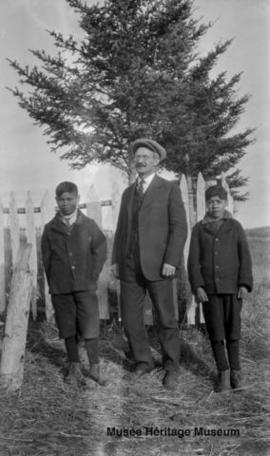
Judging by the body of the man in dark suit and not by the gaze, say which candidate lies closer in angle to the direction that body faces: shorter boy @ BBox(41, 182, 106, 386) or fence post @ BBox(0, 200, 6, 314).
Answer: the shorter boy

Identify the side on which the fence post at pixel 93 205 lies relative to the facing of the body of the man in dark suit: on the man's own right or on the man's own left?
on the man's own right

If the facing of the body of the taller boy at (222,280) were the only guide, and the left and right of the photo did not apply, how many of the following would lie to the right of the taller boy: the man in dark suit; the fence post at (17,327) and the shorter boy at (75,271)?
3

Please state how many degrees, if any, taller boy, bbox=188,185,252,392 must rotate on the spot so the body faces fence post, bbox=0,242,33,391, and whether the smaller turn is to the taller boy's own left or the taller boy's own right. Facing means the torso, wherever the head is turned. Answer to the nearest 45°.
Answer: approximately 90° to the taller boy's own right

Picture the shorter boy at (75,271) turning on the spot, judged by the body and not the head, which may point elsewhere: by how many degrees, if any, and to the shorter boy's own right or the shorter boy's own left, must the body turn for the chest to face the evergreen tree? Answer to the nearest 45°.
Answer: approximately 180°

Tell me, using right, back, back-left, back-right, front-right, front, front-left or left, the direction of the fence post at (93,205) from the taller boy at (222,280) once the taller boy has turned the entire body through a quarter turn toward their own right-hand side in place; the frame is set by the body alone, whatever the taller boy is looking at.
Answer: front-right

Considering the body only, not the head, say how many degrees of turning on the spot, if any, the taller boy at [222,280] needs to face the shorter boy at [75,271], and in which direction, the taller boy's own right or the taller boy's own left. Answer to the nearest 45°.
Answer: approximately 90° to the taller boy's own right

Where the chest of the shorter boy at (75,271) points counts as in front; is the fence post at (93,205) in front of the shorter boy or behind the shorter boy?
behind

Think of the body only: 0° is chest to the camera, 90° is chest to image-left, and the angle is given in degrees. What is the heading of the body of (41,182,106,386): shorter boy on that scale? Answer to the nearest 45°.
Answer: approximately 0°

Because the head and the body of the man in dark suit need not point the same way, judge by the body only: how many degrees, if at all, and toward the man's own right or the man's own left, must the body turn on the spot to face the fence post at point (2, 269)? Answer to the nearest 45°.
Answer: approximately 90° to the man's own right

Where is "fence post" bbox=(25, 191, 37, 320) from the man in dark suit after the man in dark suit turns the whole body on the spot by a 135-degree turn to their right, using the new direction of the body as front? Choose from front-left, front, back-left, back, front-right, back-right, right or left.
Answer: front-left

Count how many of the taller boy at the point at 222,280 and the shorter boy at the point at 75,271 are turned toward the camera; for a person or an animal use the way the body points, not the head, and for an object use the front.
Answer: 2
